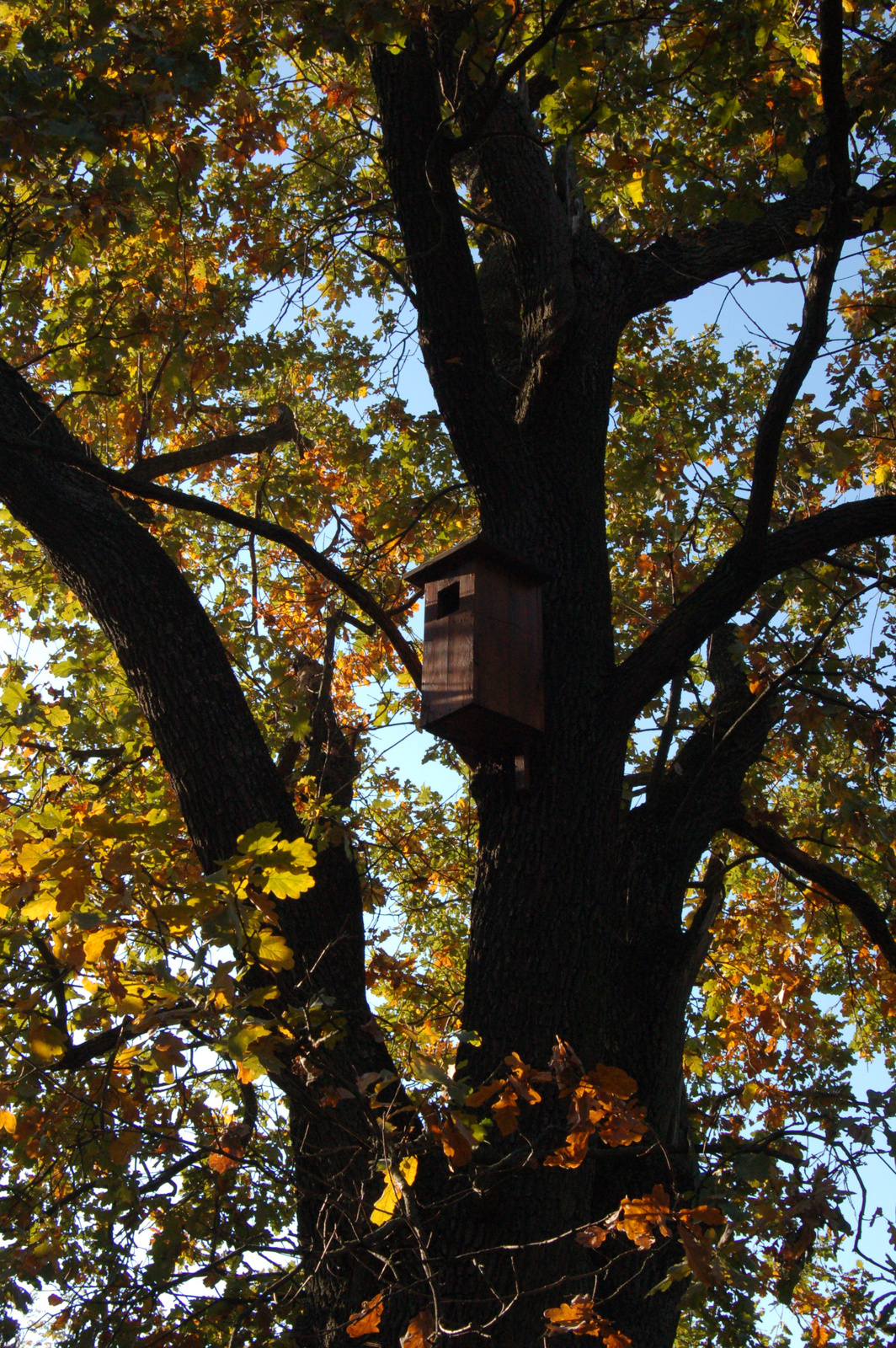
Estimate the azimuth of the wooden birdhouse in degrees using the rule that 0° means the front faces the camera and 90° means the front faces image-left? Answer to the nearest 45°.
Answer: approximately 45°
